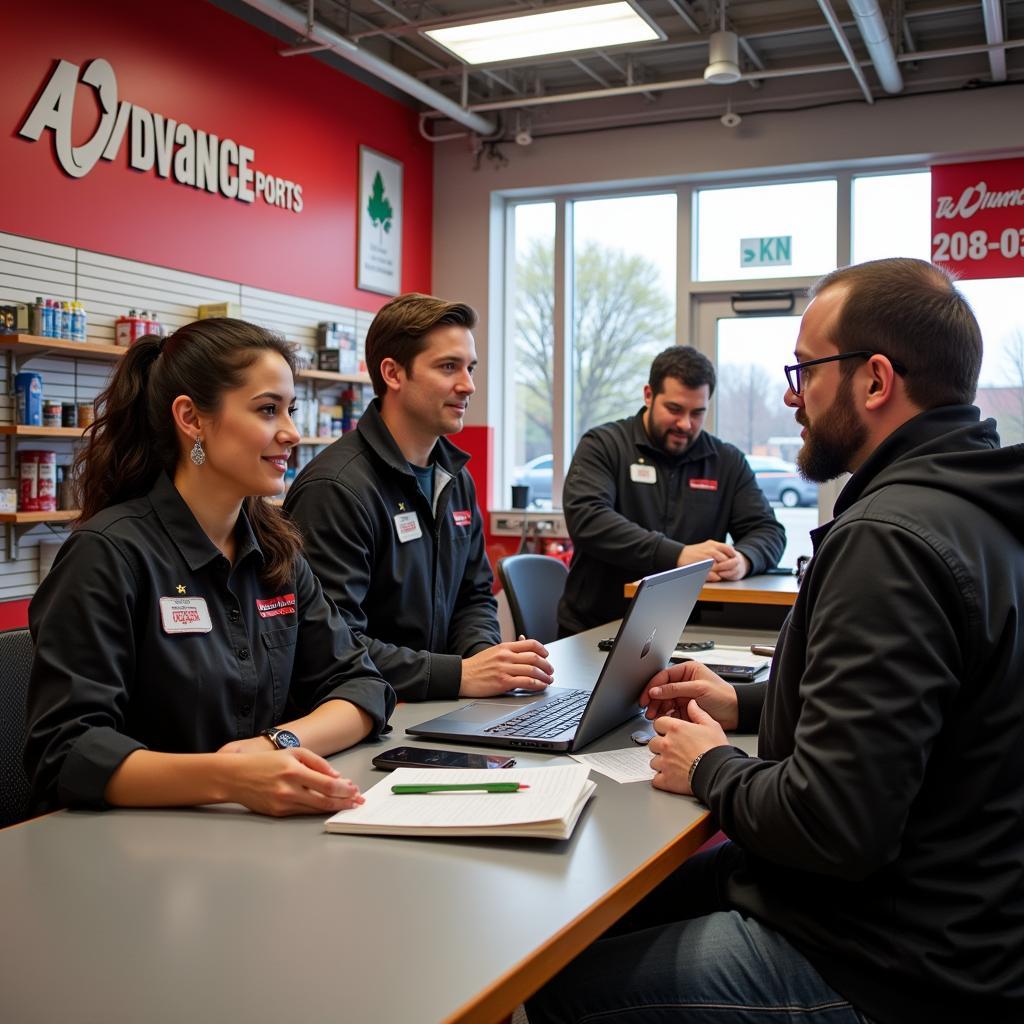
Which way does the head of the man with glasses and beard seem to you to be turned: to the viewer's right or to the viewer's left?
to the viewer's left

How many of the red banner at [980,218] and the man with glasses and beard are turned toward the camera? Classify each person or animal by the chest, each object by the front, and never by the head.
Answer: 1

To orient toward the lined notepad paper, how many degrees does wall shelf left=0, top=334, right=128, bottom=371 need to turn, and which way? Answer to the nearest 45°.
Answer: approximately 45° to its right

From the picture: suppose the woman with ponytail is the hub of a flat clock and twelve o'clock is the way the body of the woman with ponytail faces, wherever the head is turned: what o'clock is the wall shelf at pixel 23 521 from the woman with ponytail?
The wall shelf is roughly at 7 o'clock from the woman with ponytail.

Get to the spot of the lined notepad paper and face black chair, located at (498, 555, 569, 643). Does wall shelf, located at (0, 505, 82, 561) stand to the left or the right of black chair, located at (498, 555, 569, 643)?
left

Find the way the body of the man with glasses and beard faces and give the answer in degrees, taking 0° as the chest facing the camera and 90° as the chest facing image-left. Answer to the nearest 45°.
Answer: approximately 90°

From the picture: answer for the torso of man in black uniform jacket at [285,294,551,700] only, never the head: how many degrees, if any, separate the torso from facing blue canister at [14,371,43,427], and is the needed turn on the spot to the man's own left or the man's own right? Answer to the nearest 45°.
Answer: approximately 180°

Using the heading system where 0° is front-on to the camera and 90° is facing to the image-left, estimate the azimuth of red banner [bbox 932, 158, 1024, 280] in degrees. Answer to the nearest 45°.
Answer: approximately 0°

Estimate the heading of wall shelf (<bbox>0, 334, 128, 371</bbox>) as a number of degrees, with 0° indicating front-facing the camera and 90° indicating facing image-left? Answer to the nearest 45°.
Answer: approximately 315°

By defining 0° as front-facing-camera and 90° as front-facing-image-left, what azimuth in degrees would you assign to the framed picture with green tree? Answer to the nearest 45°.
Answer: approximately 315°
